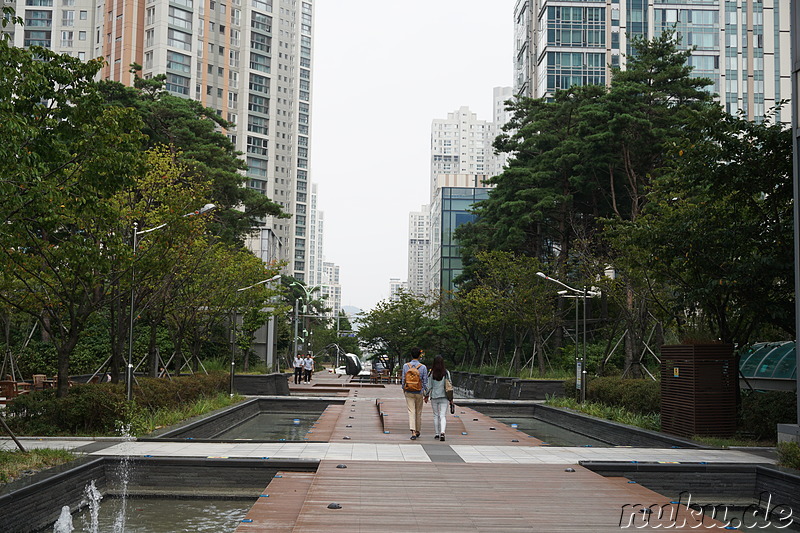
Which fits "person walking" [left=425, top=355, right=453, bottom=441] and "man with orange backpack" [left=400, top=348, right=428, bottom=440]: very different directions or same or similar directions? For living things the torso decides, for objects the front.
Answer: same or similar directions

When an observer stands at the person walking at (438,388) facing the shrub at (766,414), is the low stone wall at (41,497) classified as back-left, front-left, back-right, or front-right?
back-right

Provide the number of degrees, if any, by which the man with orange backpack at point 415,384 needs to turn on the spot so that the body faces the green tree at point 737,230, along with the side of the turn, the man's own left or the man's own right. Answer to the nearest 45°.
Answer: approximately 90° to the man's own right

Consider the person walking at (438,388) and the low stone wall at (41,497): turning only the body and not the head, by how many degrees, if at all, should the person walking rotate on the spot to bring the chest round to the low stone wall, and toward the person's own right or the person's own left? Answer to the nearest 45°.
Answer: approximately 135° to the person's own left

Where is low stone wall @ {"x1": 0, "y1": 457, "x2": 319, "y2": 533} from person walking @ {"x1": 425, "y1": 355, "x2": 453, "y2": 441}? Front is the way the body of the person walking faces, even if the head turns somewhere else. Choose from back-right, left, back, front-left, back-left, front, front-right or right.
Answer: back-left

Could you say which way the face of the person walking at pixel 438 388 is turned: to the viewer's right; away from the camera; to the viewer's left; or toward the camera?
away from the camera

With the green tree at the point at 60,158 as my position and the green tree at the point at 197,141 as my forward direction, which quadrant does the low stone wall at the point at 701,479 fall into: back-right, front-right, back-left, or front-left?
back-right

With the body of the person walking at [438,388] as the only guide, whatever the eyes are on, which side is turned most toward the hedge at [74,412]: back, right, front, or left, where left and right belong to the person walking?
left

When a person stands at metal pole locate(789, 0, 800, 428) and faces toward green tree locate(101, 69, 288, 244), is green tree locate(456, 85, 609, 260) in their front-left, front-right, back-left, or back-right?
front-right

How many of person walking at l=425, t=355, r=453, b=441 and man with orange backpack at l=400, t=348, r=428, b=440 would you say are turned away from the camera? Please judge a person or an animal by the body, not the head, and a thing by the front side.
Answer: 2

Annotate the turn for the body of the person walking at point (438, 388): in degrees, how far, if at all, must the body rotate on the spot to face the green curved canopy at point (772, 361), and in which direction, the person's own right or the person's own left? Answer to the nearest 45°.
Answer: approximately 45° to the person's own right

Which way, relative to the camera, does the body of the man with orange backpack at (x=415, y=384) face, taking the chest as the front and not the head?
away from the camera

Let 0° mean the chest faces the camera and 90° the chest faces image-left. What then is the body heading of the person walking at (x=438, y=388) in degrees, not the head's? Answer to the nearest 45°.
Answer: approximately 180°

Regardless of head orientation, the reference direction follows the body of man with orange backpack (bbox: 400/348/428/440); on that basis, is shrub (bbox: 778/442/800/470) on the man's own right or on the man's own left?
on the man's own right
